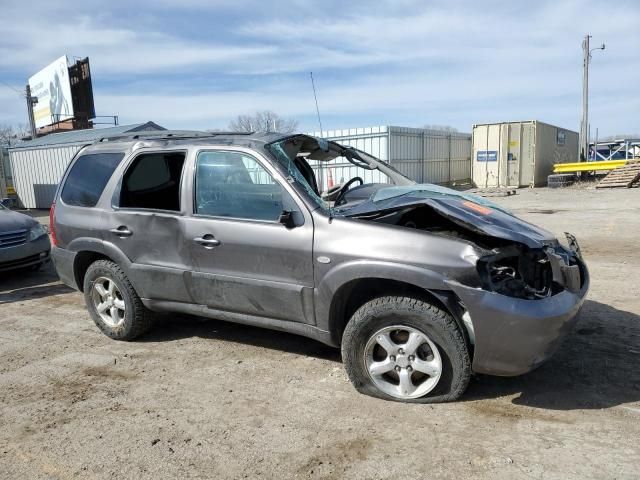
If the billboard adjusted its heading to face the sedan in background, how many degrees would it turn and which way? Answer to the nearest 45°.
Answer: approximately 45° to its left

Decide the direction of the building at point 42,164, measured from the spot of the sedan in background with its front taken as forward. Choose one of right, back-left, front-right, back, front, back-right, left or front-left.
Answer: back-left

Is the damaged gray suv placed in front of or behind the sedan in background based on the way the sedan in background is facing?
in front

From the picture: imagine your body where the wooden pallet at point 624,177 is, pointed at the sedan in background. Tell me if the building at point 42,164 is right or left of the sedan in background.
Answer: right

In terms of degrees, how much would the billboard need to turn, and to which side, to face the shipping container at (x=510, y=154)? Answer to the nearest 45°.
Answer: approximately 90° to its left

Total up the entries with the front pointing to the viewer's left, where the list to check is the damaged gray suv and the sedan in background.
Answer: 0

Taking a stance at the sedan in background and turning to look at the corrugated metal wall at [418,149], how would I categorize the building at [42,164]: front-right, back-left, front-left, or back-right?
front-left

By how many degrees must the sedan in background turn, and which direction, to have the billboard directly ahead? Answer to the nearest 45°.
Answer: approximately 135° to its left

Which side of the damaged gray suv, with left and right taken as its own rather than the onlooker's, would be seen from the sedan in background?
back

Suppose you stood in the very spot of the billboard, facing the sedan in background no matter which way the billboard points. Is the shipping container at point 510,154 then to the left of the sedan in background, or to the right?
left

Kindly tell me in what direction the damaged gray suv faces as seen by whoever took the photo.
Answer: facing the viewer and to the right of the viewer

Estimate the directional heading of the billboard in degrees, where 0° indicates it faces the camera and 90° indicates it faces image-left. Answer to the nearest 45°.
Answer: approximately 45°

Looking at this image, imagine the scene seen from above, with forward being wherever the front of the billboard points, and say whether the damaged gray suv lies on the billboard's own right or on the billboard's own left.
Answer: on the billboard's own left

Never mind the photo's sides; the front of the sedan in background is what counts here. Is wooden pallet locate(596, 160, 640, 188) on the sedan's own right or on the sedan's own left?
on the sedan's own left

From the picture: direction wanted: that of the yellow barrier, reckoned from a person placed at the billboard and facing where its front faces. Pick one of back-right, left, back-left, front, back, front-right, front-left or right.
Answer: left
